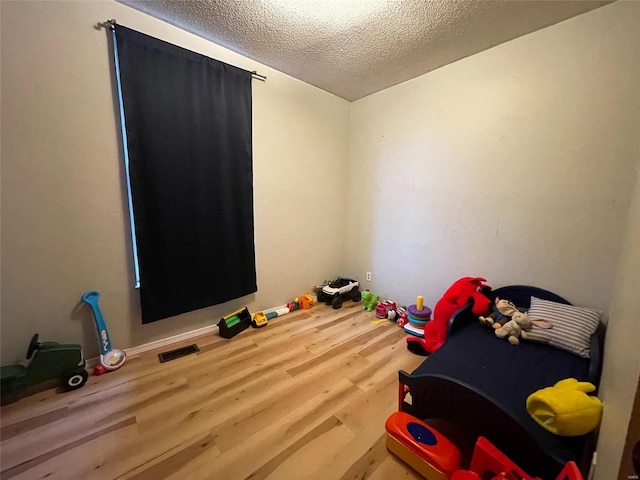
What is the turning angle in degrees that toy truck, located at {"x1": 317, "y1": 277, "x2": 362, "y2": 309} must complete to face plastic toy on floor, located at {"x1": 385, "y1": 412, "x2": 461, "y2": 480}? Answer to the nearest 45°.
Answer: approximately 45° to its left

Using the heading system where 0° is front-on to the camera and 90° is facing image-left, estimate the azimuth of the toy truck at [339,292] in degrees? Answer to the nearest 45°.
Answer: approximately 45°

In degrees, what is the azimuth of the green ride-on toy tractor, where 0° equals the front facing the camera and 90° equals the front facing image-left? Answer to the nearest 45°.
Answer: approximately 270°

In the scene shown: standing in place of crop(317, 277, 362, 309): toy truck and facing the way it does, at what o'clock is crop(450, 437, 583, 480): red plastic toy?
The red plastic toy is roughly at 10 o'clock from the toy truck.

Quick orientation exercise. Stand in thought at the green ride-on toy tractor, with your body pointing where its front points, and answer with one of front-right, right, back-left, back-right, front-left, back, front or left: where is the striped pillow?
front-right

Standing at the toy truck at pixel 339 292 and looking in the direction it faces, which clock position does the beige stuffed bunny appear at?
The beige stuffed bunny is roughly at 9 o'clock from the toy truck.

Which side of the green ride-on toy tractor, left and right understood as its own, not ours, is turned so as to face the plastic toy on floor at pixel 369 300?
front

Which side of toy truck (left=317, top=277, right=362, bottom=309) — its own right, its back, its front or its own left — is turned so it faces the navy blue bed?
left
